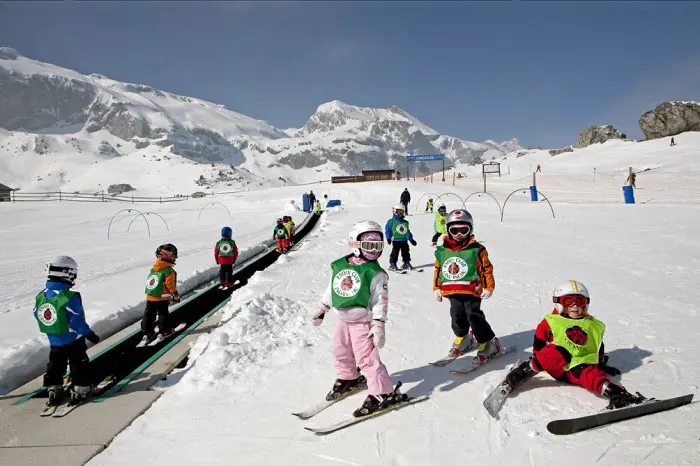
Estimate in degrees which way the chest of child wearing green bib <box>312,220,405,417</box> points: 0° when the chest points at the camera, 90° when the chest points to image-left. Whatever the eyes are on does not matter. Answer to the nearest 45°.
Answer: approximately 45°

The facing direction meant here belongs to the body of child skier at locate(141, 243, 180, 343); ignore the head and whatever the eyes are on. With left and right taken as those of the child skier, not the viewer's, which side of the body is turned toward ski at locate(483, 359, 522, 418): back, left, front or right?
right

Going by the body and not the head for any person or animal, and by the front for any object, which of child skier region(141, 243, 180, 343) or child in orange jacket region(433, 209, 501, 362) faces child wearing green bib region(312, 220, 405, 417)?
the child in orange jacket

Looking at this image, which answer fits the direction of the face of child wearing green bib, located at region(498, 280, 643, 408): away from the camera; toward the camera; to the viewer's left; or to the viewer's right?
toward the camera

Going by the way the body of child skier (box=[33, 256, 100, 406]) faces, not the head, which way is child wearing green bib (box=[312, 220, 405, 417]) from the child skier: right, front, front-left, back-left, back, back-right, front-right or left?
right

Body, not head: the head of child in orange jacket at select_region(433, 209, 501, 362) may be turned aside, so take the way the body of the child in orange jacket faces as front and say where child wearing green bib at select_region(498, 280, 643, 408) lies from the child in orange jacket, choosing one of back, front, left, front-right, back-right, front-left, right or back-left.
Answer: left

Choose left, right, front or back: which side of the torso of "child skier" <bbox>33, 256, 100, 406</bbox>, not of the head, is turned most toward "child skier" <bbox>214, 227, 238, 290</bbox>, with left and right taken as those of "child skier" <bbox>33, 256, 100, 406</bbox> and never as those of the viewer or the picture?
front

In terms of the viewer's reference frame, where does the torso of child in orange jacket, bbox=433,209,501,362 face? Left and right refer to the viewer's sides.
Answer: facing the viewer and to the left of the viewer

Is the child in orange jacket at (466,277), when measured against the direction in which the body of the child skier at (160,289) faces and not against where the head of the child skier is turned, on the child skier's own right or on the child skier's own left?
on the child skier's own right

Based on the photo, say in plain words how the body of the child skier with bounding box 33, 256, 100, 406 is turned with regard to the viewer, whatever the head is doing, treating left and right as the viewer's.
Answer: facing away from the viewer and to the right of the viewer

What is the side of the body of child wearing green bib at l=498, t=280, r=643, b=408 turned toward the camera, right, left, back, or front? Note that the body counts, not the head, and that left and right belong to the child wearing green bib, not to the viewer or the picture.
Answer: front

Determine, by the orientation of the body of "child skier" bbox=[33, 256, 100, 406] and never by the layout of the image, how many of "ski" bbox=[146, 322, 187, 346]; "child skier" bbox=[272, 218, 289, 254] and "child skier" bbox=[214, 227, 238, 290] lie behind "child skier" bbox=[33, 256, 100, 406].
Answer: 0

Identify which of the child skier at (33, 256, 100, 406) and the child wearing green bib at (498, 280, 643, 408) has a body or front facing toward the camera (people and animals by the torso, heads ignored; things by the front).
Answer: the child wearing green bib

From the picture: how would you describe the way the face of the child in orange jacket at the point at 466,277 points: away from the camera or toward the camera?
toward the camera

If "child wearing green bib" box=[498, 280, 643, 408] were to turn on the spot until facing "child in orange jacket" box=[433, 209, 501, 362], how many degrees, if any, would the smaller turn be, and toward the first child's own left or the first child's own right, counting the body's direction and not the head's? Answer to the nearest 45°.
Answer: approximately 135° to the first child's own right

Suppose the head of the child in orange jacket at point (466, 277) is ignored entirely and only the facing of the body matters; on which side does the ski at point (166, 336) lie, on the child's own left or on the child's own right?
on the child's own right

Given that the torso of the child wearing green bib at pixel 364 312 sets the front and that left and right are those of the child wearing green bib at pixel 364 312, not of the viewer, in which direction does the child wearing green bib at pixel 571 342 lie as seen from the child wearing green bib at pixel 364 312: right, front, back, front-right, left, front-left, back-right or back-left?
back-left

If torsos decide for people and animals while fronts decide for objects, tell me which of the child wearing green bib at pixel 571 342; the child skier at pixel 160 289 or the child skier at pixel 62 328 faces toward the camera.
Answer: the child wearing green bib

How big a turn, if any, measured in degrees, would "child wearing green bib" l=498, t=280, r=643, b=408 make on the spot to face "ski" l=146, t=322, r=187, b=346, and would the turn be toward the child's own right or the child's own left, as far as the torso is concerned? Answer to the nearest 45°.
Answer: approximately 90° to the child's own right
